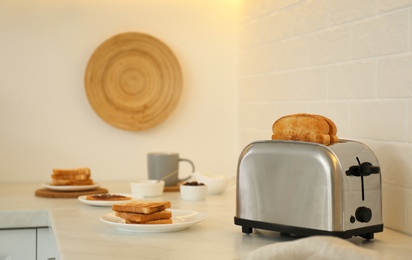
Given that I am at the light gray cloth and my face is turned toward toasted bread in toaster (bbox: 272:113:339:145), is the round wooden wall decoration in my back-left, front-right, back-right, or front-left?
front-left

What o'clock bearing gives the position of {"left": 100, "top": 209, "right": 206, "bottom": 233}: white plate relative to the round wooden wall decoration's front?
The white plate is roughly at 12 o'clock from the round wooden wall decoration.

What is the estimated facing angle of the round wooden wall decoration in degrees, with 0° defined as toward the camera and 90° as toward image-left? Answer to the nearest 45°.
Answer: approximately 0°

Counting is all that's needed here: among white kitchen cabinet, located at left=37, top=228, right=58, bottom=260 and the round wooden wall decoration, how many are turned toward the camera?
2

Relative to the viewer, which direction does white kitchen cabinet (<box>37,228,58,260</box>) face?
toward the camera

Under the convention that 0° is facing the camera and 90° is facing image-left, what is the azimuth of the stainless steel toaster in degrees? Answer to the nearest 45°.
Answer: approximately 315°
